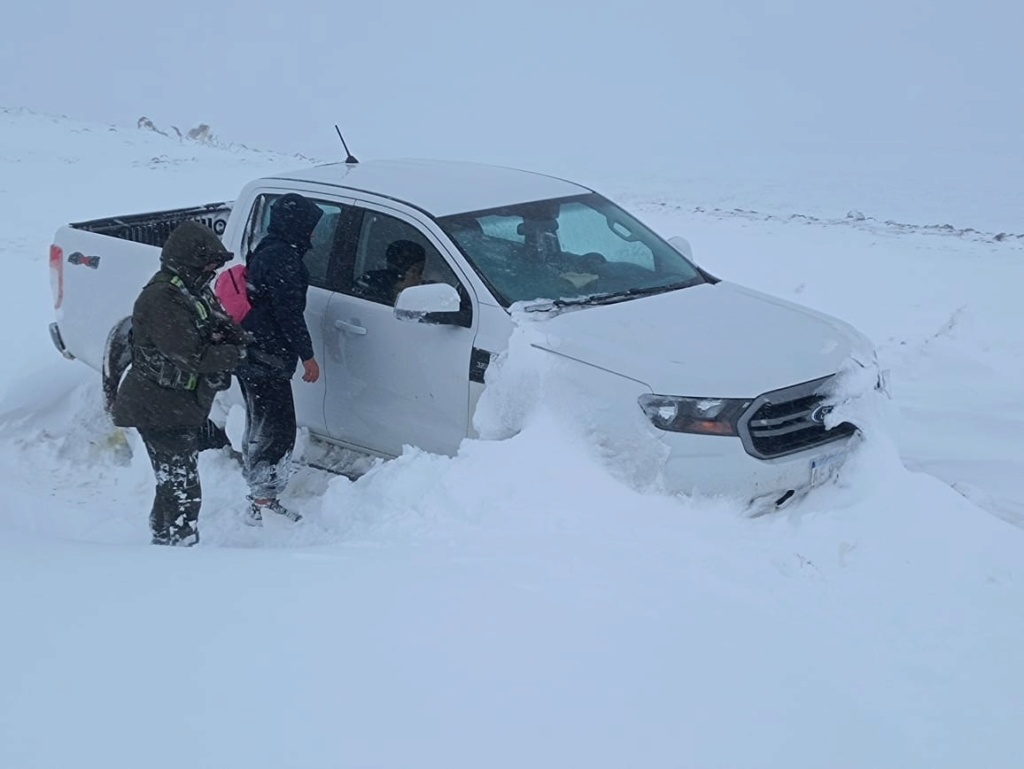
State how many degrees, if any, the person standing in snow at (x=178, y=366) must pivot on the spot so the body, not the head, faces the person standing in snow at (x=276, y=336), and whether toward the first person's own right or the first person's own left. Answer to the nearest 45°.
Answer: approximately 45° to the first person's own left

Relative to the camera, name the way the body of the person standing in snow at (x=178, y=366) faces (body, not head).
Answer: to the viewer's right

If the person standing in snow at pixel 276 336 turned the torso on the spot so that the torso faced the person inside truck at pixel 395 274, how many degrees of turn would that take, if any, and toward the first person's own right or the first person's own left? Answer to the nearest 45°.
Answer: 0° — they already face them

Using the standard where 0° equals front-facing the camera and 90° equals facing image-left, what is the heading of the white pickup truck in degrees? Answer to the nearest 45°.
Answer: approximately 315°

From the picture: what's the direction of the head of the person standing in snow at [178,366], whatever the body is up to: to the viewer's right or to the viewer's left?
to the viewer's right
